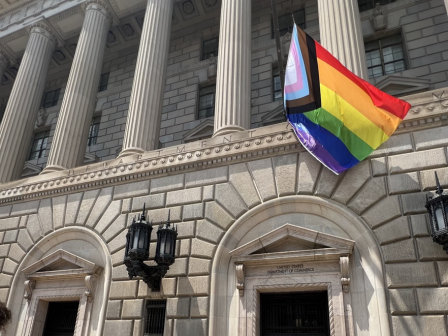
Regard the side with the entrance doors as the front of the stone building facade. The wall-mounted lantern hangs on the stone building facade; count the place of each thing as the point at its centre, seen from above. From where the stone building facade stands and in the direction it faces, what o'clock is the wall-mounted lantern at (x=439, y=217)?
The wall-mounted lantern is roughly at 9 o'clock from the stone building facade.

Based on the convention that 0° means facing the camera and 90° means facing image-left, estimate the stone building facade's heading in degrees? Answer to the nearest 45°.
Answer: approximately 45°
